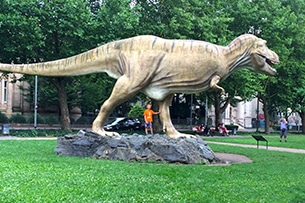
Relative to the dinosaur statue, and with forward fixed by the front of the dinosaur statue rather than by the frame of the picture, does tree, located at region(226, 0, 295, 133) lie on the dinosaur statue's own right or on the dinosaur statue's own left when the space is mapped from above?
on the dinosaur statue's own left

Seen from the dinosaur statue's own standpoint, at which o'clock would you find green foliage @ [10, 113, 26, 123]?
The green foliage is roughly at 8 o'clock from the dinosaur statue.

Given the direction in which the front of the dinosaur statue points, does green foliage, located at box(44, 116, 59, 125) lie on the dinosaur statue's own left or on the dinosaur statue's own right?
on the dinosaur statue's own left

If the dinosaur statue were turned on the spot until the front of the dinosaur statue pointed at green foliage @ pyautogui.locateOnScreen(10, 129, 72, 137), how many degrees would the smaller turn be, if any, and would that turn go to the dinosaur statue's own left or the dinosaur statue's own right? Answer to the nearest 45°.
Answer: approximately 135° to the dinosaur statue's own left

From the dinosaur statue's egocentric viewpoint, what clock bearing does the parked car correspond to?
The parked car is roughly at 9 o'clock from the dinosaur statue.

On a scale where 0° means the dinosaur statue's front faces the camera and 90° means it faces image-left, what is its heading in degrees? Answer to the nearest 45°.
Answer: approximately 270°

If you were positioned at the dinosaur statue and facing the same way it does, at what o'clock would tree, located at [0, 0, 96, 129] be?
The tree is roughly at 8 o'clock from the dinosaur statue.
